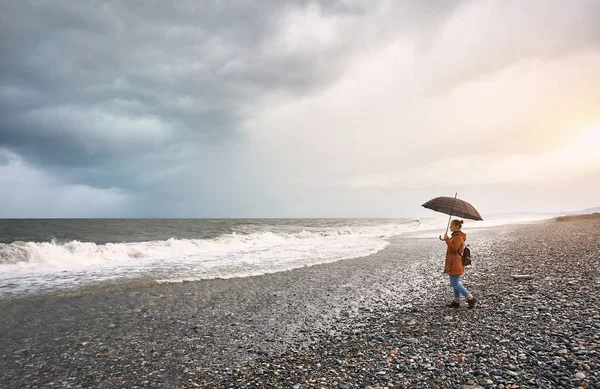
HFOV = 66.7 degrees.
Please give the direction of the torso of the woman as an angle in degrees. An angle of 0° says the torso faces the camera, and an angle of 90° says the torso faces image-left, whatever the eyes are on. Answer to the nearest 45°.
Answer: approximately 90°

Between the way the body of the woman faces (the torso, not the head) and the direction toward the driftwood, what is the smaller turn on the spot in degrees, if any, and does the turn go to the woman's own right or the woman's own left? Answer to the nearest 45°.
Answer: approximately 135° to the woman's own right
